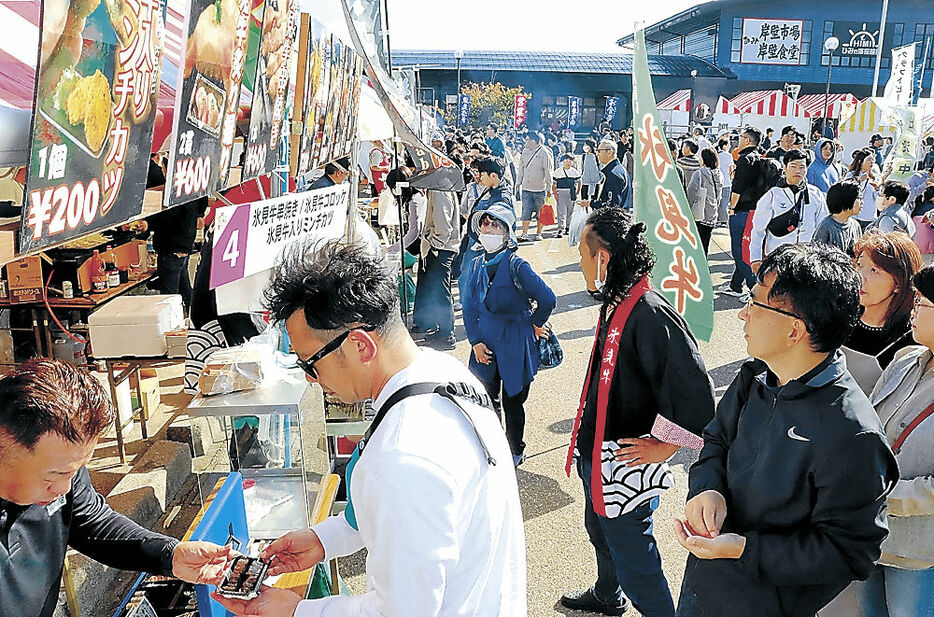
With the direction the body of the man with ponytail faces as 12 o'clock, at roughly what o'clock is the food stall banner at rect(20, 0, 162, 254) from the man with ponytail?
The food stall banner is roughly at 11 o'clock from the man with ponytail.

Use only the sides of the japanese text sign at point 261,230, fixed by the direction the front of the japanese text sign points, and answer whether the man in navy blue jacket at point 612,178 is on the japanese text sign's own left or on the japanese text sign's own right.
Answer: on the japanese text sign's own left

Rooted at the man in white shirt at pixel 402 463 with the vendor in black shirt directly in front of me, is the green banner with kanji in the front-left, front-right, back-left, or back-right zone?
back-right

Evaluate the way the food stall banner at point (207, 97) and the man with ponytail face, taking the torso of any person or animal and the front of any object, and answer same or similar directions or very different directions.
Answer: very different directions

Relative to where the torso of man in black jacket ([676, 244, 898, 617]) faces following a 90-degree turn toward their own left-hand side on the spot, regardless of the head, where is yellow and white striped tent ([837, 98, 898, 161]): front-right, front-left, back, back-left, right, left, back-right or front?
back-left

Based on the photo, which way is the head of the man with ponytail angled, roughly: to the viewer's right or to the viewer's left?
to the viewer's left

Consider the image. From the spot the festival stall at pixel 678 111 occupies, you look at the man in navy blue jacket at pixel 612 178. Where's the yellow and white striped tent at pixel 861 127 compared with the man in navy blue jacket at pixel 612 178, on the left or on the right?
left
